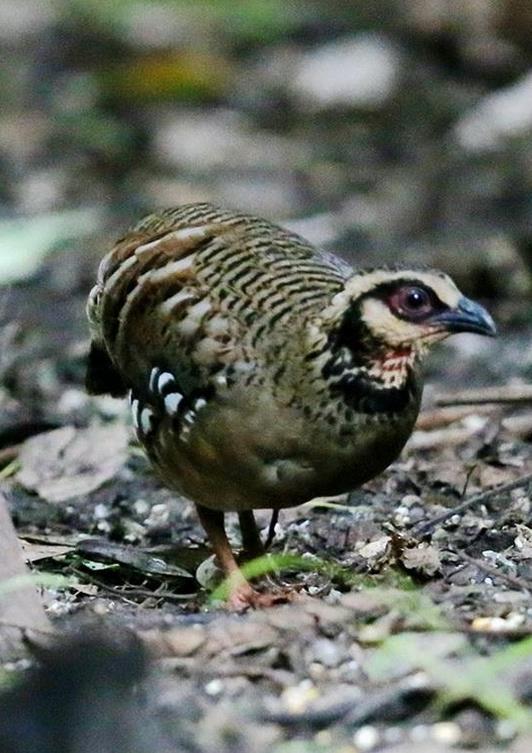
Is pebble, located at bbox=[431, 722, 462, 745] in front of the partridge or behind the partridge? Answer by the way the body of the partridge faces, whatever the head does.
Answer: in front

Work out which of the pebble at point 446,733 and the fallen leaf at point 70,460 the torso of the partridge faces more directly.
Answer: the pebble

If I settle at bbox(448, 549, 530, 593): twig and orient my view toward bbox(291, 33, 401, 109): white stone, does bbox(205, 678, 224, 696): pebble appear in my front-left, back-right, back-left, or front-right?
back-left

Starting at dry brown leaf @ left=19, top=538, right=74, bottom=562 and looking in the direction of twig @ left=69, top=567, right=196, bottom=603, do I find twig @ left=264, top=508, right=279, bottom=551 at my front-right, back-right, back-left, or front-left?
front-left

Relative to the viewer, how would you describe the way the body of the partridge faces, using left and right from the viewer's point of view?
facing the viewer and to the right of the viewer

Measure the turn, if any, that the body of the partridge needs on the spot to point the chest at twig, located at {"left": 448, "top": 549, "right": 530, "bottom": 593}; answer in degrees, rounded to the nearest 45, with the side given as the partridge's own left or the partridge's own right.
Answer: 0° — it already faces it

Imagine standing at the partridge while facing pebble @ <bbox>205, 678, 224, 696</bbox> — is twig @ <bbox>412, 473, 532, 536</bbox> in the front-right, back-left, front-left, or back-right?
back-left

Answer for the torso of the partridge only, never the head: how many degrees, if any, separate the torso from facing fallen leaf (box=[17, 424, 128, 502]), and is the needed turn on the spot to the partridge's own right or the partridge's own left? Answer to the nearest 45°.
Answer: approximately 180°

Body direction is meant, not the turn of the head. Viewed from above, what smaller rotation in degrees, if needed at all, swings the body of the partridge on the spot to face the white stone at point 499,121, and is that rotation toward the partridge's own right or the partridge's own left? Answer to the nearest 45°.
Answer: approximately 135° to the partridge's own left

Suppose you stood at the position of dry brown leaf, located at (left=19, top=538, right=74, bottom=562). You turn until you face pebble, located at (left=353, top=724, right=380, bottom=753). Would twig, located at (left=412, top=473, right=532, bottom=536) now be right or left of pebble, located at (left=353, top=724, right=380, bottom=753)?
left

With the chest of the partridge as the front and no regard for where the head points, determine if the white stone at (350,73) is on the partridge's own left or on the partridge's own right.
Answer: on the partridge's own left

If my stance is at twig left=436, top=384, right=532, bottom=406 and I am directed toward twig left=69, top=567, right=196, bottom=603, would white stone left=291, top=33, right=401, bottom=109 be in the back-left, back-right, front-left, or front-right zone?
back-right

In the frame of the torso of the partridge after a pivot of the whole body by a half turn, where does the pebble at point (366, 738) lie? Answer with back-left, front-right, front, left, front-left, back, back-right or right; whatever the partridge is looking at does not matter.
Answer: back-left
